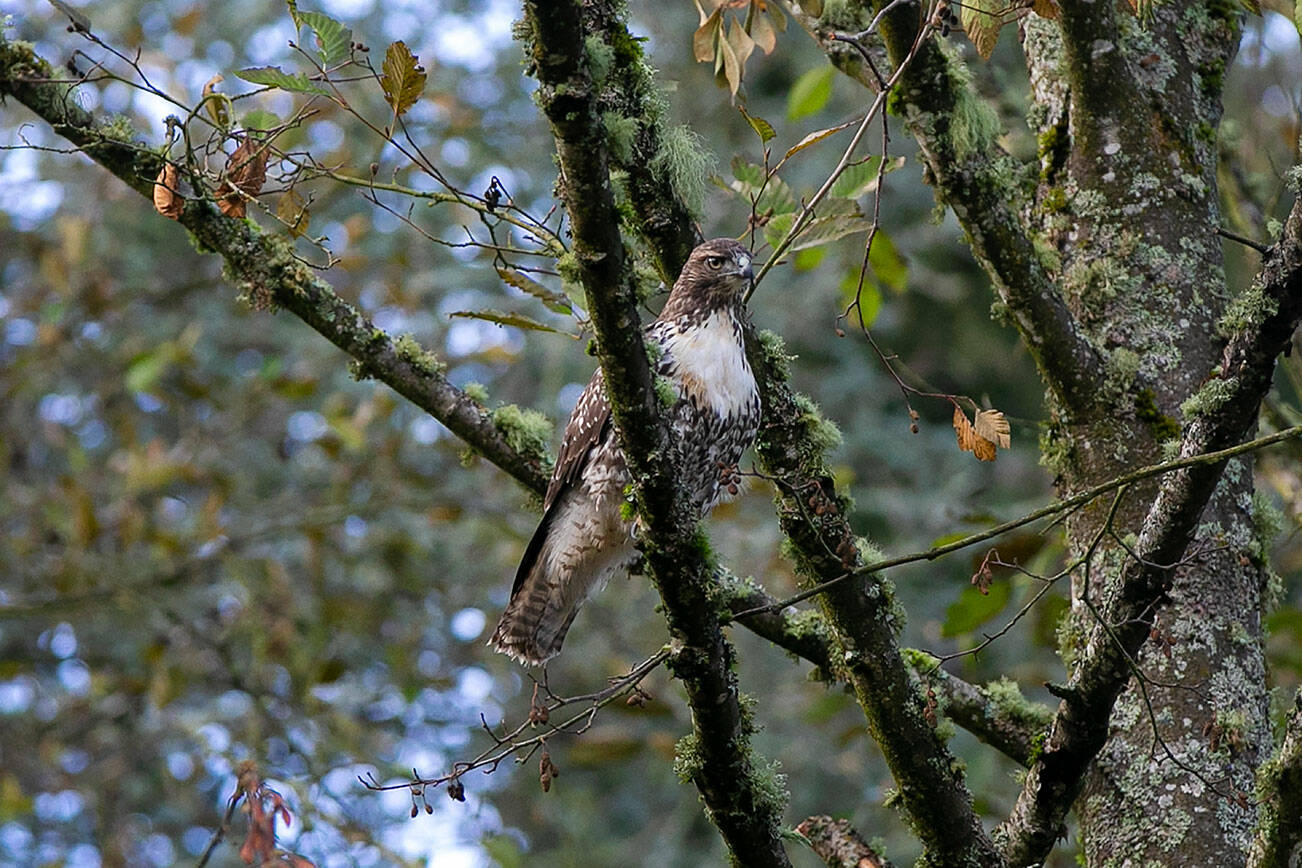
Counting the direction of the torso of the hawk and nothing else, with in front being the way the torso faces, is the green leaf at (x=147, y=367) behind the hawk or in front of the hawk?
behind

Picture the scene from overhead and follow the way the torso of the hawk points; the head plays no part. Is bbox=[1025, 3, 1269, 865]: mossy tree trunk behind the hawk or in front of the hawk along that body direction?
in front

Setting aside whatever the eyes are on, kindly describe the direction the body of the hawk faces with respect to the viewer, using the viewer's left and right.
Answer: facing the viewer and to the right of the viewer

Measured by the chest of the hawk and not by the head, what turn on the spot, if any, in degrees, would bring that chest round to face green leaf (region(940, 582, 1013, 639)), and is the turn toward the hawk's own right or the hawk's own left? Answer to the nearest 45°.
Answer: approximately 45° to the hawk's own left
